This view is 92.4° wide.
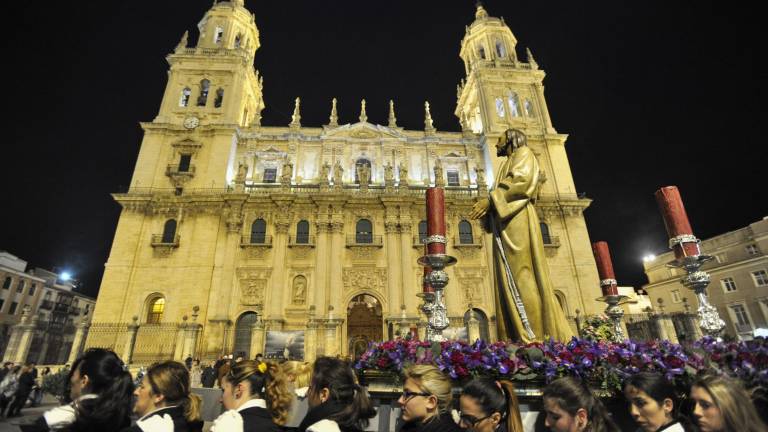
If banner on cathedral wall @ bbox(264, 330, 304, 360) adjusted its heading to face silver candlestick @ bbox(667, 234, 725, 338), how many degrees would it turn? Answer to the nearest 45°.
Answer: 0° — it already faces it

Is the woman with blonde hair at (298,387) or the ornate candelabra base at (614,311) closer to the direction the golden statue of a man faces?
the woman with blonde hair

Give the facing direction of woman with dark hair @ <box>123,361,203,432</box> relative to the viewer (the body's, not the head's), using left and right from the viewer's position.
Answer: facing to the left of the viewer

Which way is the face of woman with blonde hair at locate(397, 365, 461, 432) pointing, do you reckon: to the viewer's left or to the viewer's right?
to the viewer's left

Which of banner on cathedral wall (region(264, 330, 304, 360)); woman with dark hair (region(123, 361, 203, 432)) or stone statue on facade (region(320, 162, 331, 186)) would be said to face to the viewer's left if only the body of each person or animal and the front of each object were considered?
the woman with dark hair

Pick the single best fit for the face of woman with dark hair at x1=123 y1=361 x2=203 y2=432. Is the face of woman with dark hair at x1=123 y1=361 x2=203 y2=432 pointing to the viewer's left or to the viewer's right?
to the viewer's left
